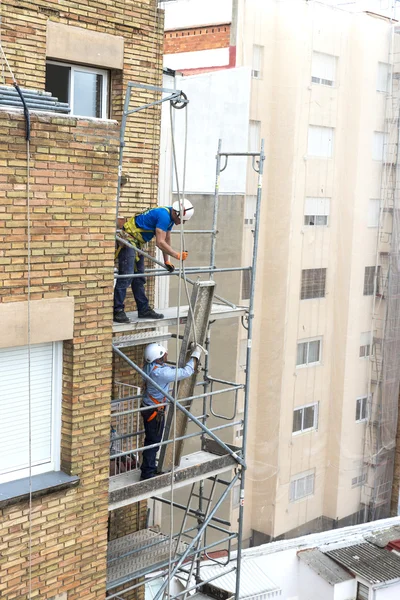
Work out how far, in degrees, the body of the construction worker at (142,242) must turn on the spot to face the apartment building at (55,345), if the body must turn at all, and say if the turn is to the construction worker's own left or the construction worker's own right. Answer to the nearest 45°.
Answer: approximately 135° to the construction worker's own right

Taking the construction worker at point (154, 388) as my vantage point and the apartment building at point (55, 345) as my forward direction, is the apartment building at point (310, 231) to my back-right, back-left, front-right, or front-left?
back-right

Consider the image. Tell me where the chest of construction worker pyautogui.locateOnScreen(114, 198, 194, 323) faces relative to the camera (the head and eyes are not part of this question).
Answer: to the viewer's right

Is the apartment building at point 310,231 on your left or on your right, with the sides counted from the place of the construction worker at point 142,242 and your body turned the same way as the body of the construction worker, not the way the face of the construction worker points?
on your left
